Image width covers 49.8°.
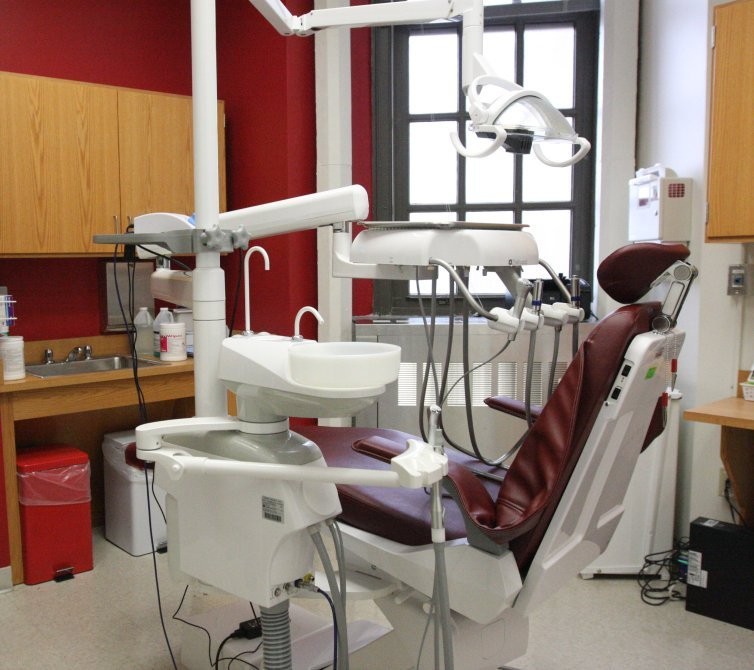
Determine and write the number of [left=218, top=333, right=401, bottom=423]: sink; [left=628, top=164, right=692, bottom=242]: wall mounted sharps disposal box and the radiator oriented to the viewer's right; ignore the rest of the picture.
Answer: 1

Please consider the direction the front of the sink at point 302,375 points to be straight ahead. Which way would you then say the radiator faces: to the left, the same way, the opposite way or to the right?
to the right

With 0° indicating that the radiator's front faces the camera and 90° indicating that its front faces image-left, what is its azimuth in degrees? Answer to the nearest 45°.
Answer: approximately 0°

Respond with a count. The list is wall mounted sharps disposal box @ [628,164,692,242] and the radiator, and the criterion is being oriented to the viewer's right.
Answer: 0

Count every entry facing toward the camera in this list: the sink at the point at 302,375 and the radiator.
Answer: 1

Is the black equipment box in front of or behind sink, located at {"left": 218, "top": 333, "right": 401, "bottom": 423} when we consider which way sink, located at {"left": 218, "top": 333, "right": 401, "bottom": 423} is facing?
in front

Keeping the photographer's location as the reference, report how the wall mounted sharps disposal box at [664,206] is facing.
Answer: facing the viewer and to the left of the viewer

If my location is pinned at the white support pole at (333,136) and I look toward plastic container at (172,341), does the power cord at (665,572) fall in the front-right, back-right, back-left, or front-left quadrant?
back-left

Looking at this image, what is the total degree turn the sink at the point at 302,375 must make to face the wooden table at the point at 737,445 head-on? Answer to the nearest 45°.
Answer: approximately 45° to its left

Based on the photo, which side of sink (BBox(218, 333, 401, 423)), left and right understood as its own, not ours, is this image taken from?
right

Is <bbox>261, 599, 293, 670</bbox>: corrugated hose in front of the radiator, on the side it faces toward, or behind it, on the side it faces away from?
in front

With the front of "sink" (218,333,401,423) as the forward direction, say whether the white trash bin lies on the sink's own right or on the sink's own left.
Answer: on the sink's own left

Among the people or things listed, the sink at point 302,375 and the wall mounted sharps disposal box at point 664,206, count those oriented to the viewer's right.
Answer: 1

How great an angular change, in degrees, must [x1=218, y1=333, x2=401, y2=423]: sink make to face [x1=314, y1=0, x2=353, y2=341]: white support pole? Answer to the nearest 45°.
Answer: approximately 90° to its left
